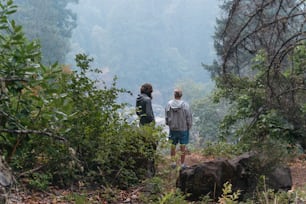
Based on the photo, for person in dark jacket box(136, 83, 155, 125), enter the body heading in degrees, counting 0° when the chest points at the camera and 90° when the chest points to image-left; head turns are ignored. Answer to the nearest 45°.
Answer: approximately 225°

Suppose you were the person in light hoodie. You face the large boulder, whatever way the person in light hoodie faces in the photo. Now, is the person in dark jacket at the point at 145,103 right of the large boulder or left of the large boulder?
right

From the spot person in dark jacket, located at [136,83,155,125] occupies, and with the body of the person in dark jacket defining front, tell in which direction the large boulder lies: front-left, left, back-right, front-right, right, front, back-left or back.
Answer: right

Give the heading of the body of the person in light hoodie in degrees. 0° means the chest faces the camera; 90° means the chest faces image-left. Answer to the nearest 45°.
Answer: approximately 180°

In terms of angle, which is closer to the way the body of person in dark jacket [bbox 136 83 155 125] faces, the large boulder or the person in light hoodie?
the person in light hoodie

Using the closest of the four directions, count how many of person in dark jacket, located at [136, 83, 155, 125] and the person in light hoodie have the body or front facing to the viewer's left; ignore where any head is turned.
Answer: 0

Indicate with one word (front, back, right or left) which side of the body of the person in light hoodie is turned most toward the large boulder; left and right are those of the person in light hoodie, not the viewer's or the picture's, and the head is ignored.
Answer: back
